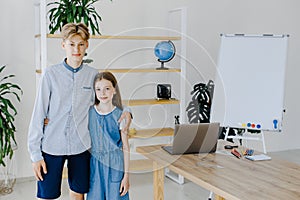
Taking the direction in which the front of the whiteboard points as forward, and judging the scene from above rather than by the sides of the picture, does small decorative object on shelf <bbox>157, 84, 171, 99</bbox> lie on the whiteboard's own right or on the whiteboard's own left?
on the whiteboard's own right

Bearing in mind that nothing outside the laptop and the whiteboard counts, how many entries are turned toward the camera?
1

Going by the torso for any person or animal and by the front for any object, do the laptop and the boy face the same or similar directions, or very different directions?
very different directions

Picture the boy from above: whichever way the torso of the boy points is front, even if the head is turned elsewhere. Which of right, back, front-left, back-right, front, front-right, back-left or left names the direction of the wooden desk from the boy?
left

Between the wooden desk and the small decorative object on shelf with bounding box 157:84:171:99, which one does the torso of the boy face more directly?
the wooden desk

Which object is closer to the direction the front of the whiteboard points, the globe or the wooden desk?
the wooden desk

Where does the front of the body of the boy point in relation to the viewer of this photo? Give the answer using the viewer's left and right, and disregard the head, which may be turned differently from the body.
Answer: facing the viewer

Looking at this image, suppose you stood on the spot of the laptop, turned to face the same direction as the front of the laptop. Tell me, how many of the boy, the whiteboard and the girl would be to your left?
2

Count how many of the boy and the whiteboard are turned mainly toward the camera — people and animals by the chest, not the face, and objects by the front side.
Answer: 2

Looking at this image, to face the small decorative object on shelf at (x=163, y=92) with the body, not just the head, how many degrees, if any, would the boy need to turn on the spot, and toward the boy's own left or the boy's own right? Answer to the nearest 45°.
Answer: approximately 135° to the boy's own left

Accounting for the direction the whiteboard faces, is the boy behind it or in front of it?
in front

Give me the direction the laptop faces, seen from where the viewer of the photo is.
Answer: facing away from the viewer and to the left of the viewer
